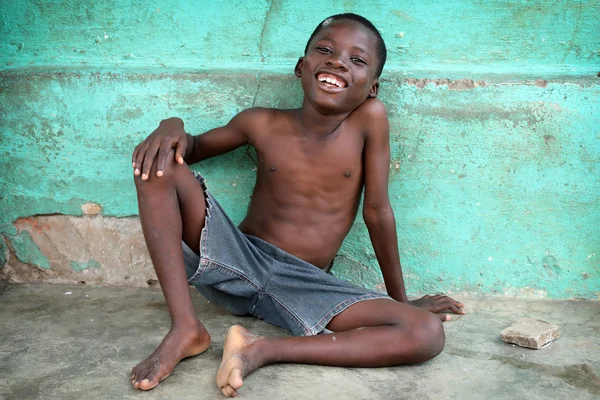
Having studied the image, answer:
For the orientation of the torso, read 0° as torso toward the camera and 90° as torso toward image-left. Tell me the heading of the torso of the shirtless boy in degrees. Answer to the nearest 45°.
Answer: approximately 0°

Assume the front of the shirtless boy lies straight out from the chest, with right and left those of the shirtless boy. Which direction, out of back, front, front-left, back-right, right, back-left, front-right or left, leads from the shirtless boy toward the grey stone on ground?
left
